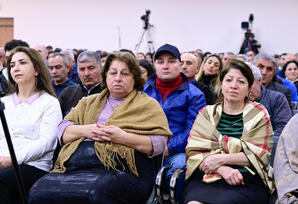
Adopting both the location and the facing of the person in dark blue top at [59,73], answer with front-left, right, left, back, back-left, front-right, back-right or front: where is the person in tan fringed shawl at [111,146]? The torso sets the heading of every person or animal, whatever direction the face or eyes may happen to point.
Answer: front-left

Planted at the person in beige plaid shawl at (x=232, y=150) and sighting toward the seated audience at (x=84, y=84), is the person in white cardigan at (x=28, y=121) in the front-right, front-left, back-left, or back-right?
front-left

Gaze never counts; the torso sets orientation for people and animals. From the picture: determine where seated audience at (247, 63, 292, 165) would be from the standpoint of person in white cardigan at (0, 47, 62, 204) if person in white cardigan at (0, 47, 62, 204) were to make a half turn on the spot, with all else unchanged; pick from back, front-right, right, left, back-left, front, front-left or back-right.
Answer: front-right

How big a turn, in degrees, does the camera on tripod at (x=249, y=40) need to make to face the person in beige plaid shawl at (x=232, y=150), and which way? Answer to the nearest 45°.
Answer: approximately 45° to its left

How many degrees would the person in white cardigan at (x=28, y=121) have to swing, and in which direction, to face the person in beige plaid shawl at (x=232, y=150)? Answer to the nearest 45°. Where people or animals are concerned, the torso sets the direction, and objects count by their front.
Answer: approximately 90° to their left

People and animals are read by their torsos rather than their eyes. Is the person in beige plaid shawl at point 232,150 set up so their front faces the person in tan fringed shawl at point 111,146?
no

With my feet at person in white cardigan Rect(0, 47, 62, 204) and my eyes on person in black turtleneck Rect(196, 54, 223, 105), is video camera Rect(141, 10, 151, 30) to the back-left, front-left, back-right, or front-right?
front-left

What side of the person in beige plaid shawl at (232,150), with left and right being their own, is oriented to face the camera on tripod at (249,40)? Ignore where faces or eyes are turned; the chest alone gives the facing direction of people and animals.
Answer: back

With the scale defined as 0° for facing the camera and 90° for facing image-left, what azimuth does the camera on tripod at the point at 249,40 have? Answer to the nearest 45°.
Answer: approximately 45°

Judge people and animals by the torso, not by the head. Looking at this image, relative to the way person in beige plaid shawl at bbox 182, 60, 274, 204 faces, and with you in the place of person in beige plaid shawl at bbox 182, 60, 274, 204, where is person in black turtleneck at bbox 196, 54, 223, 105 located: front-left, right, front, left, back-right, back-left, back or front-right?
back

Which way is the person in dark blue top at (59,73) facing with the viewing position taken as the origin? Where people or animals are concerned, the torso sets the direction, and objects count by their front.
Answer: facing the viewer and to the left of the viewer

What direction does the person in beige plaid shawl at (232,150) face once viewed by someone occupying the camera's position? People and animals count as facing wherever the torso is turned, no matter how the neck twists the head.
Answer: facing the viewer

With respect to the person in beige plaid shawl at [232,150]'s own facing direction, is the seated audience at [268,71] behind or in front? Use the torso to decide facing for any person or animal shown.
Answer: behind

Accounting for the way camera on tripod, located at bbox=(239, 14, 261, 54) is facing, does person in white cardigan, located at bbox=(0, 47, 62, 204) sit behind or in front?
in front

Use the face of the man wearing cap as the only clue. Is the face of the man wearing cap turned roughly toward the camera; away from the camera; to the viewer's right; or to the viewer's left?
toward the camera

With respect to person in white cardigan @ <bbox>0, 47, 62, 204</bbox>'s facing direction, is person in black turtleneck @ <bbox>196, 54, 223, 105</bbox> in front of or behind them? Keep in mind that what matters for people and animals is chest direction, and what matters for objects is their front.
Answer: behind

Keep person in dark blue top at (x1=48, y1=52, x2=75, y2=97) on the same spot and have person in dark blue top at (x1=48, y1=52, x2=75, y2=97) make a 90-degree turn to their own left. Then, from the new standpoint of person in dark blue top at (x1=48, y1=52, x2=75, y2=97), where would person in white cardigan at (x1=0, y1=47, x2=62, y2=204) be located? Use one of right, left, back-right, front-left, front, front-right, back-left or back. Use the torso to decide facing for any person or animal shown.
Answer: front-right
